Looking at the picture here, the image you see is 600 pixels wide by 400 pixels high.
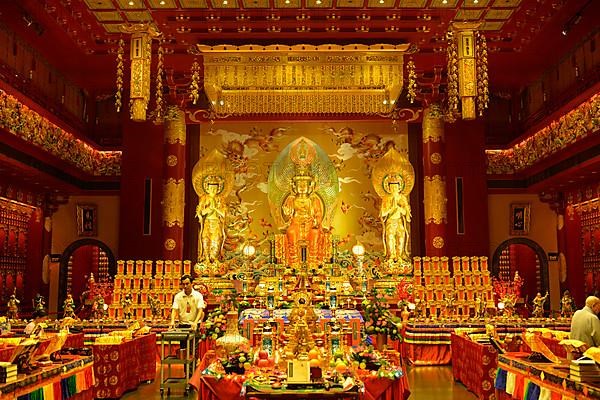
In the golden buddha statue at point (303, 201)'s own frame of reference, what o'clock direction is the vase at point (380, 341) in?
The vase is roughly at 12 o'clock from the golden buddha statue.

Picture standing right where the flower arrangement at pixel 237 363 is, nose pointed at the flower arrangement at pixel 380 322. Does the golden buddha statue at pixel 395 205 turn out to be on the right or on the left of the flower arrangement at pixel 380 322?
left

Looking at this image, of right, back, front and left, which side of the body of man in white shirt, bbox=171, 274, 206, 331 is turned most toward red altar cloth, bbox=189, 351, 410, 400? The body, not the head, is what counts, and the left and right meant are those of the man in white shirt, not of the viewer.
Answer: front

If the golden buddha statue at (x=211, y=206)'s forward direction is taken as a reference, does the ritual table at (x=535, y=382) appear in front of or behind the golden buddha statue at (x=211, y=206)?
in front

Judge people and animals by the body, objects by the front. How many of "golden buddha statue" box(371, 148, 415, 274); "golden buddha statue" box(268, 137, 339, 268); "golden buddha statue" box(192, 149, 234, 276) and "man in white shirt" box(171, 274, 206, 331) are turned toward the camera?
4

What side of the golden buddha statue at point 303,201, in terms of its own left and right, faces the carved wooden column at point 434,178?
left

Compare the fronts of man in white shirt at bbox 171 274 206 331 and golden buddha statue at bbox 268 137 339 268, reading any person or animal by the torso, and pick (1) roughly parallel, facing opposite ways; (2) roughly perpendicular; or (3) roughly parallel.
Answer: roughly parallel

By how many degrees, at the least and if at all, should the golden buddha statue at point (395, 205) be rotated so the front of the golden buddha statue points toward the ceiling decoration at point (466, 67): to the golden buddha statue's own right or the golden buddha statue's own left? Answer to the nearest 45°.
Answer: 0° — it already faces it

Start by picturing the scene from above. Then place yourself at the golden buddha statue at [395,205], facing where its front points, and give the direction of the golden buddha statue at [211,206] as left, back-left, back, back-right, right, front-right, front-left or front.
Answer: right

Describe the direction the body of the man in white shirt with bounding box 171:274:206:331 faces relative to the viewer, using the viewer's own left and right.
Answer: facing the viewer

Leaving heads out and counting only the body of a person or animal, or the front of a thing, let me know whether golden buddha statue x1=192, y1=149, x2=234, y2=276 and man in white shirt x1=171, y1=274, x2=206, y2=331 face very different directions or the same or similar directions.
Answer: same or similar directions

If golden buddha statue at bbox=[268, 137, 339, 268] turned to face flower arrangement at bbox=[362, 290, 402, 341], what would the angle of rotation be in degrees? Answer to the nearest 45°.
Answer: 0° — it already faces it

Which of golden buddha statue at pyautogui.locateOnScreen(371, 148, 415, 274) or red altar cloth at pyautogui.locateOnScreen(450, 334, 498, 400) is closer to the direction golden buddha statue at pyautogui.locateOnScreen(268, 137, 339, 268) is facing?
the red altar cloth

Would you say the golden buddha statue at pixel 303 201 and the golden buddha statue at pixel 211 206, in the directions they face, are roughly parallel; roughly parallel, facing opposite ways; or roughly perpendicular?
roughly parallel

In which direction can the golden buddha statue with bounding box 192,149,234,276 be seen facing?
toward the camera

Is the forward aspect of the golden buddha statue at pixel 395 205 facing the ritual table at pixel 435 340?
yes

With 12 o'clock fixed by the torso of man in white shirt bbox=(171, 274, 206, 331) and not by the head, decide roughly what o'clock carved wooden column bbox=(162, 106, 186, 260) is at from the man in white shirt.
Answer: The carved wooden column is roughly at 6 o'clock from the man in white shirt.

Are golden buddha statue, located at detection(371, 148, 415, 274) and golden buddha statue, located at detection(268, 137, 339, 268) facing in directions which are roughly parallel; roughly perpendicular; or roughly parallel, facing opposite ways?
roughly parallel

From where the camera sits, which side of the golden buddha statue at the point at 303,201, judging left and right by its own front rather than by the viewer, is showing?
front
